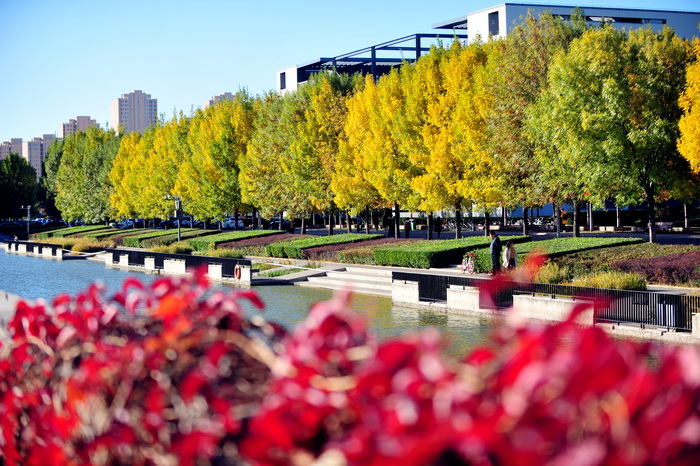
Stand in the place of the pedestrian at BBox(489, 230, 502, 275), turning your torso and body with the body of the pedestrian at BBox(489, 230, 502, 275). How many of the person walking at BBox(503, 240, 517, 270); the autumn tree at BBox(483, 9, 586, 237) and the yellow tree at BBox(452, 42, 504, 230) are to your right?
2

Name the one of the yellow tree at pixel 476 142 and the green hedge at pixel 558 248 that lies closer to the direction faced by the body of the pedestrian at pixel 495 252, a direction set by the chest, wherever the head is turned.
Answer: the yellow tree

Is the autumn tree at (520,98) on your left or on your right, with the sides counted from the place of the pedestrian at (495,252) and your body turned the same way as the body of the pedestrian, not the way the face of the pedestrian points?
on your right

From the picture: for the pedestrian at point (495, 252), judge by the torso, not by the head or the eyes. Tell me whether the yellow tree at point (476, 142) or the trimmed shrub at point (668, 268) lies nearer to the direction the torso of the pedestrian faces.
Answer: the yellow tree
